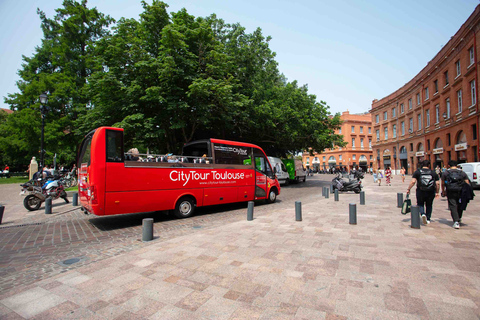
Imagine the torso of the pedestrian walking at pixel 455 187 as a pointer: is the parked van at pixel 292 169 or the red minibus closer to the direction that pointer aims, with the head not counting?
the parked van

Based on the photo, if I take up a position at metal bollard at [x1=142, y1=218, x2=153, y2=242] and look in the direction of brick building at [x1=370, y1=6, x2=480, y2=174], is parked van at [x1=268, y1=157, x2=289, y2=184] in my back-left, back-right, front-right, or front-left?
front-left

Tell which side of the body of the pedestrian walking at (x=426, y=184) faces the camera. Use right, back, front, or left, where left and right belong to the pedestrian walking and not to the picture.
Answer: back

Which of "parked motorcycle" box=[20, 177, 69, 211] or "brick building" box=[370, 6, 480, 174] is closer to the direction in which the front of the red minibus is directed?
the brick building

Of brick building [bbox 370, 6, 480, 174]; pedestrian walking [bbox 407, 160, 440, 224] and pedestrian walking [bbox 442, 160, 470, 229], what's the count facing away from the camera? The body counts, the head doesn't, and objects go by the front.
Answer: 2

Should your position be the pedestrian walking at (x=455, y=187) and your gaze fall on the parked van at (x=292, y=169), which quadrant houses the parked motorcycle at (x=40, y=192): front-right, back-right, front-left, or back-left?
front-left

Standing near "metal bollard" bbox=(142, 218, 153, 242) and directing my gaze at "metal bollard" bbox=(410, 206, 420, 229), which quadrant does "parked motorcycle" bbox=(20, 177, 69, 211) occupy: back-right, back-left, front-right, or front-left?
back-left

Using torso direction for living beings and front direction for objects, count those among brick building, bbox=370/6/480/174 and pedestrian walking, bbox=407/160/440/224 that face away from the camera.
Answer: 1

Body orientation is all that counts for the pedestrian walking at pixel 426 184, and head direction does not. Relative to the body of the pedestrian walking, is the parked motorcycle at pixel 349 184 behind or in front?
in front

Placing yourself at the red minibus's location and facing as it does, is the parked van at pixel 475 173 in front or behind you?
in front

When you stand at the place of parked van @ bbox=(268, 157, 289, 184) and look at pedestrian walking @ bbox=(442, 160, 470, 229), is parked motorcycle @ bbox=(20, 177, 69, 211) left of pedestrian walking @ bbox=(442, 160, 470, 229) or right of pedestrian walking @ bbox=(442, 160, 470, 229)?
right

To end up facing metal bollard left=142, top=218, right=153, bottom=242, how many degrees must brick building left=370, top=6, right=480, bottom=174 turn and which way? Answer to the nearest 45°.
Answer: approximately 45° to its left

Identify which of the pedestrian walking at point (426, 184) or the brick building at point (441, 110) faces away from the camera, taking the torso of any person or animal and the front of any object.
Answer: the pedestrian walking

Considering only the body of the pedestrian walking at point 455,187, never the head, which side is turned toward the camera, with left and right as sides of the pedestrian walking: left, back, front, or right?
back

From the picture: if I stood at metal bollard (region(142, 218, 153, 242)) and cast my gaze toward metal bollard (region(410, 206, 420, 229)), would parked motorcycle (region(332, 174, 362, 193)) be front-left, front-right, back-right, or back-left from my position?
front-left
